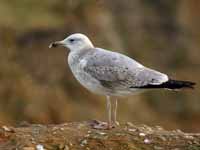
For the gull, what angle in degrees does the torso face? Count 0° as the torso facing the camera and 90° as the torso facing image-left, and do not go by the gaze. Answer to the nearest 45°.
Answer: approximately 90°
